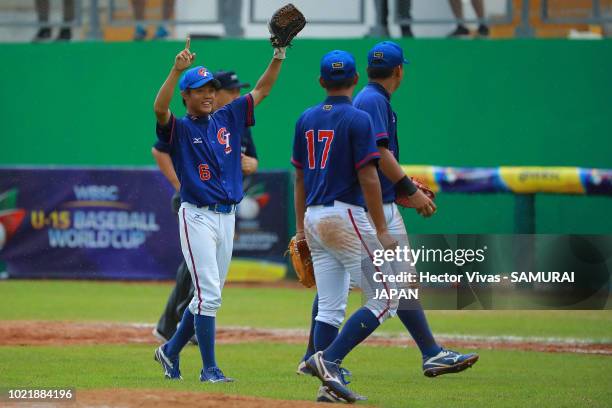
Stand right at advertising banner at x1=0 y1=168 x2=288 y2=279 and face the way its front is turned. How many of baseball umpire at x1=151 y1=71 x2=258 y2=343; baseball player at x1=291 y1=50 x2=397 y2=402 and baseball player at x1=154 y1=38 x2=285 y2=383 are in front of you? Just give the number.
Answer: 3

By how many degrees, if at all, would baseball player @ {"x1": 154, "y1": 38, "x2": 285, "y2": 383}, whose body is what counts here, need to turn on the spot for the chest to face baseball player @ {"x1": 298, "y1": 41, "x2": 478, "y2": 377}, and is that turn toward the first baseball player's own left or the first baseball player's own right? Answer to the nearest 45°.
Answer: approximately 45° to the first baseball player's own left

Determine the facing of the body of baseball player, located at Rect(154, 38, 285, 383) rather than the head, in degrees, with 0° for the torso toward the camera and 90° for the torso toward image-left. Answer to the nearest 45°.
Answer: approximately 315°

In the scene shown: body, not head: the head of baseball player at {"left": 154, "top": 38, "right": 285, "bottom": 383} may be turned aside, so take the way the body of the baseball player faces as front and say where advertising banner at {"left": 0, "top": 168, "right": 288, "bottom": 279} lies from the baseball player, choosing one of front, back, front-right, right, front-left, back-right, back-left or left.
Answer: back-left

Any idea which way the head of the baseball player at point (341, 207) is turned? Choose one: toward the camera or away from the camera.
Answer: away from the camera

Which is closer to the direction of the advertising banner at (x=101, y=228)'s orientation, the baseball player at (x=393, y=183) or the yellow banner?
the baseball player

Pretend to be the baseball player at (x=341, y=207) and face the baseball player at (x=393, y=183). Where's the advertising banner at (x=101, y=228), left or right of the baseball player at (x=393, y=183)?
left

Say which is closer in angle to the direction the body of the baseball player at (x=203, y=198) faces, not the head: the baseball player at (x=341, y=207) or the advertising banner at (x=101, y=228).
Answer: the baseball player
